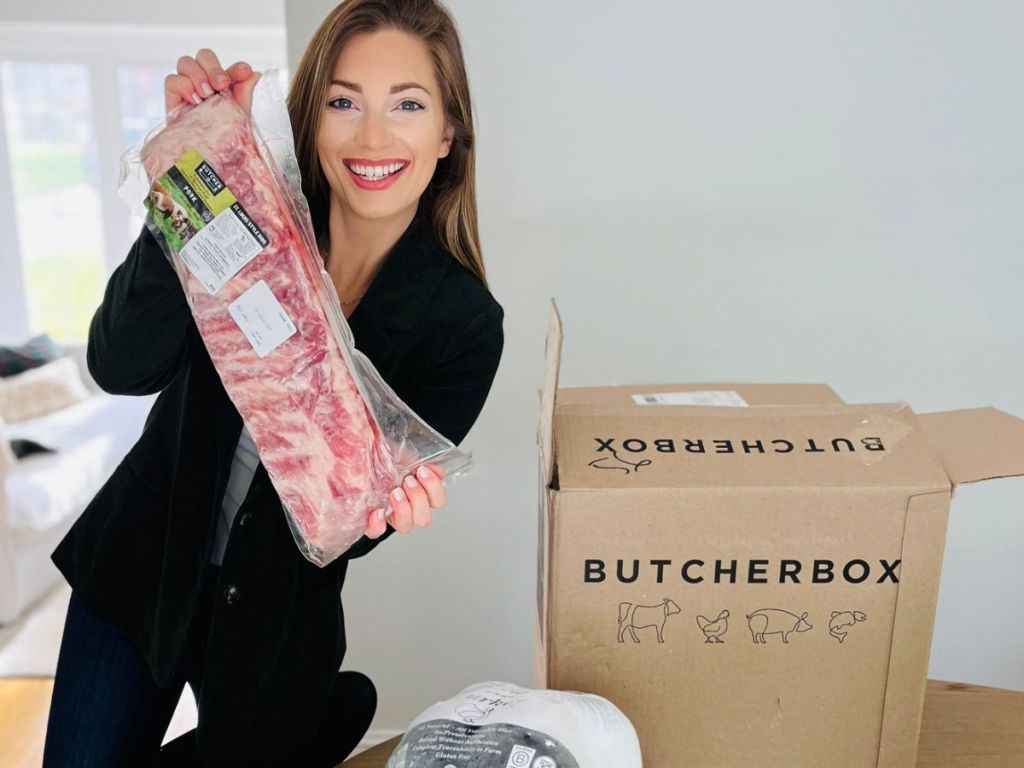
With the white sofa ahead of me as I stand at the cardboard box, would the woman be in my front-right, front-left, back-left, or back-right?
front-left

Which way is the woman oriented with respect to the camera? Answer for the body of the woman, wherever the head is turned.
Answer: toward the camera

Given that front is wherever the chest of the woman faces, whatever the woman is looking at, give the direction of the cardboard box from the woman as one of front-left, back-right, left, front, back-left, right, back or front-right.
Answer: front-left

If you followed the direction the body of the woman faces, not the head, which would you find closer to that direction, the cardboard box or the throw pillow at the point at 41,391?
the cardboard box

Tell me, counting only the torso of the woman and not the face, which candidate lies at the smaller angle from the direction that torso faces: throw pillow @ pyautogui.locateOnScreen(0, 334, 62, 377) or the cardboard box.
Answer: the cardboard box

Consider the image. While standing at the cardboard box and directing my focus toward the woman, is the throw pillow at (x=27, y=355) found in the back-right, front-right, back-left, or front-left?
front-right

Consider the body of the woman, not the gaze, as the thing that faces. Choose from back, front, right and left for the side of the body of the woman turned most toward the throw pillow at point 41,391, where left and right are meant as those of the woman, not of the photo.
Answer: back

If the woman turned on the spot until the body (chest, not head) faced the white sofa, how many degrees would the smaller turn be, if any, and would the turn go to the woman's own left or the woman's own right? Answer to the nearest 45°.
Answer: approximately 180°

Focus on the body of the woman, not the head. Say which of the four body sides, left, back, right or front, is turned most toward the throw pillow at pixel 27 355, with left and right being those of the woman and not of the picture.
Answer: back
